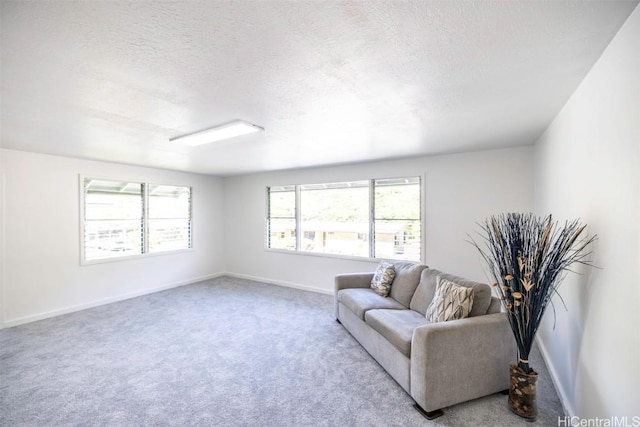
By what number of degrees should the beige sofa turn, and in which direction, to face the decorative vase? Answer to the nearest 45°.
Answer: approximately 135° to its left

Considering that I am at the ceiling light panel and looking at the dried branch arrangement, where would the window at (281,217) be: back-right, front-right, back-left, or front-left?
back-left

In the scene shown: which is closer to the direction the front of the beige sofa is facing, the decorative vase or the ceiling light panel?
the ceiling light panel

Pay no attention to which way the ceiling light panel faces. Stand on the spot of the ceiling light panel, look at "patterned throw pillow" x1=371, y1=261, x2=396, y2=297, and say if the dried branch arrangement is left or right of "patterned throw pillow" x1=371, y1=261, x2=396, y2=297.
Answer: right

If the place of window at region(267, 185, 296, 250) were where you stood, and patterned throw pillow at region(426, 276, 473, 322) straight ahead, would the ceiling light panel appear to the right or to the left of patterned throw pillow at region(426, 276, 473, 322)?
right

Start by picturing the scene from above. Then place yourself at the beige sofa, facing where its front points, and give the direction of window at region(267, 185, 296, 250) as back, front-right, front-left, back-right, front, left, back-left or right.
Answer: right

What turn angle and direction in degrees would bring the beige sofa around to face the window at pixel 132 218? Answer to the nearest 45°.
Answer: approximately 45° to its right

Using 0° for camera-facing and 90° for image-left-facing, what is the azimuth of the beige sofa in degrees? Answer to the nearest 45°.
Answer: approximately 45°

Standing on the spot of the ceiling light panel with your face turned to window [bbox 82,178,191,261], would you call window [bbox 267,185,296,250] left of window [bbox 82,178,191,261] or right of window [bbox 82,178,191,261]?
right
